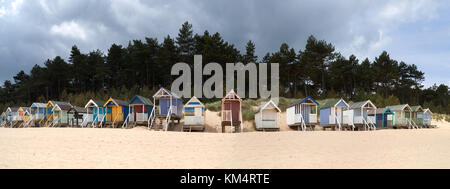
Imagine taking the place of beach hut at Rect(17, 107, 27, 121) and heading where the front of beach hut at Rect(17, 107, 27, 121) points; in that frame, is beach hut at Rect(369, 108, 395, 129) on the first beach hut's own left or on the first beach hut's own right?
on the first beach hut's own left

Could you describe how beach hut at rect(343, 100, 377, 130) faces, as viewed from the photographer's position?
facing the viewer and to the right of the viewer

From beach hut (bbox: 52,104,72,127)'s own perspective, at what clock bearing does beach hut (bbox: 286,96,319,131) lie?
beach hut (bbox: 286,96,319,131) is roughly at 9 o'clock from beach hut (bbox: 52,104,72,127).

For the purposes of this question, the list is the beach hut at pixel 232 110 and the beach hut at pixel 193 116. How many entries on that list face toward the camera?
2

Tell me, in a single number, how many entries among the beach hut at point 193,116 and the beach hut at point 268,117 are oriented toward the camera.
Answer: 2

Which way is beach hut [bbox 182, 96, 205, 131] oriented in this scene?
toward the camera

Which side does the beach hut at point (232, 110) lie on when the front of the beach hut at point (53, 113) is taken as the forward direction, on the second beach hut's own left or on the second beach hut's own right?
on the second beach hut's own left

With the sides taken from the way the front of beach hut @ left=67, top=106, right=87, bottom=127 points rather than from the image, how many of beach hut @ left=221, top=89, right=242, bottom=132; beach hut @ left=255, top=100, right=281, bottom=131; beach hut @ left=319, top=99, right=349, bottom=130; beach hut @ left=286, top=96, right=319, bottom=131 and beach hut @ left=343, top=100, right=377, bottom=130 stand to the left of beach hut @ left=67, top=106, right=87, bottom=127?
5

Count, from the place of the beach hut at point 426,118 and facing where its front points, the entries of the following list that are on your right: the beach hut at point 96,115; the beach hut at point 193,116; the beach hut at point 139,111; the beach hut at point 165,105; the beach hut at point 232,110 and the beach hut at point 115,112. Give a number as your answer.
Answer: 6

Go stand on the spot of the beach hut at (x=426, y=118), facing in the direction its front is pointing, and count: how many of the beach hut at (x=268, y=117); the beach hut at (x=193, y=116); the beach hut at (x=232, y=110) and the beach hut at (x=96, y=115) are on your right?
4

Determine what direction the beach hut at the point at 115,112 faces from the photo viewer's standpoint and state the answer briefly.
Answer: facing the viewer and to the left of the viewer

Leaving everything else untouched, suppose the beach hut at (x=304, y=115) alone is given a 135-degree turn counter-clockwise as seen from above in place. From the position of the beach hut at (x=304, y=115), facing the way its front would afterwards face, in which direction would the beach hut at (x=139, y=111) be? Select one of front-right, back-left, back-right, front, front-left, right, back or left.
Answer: left
